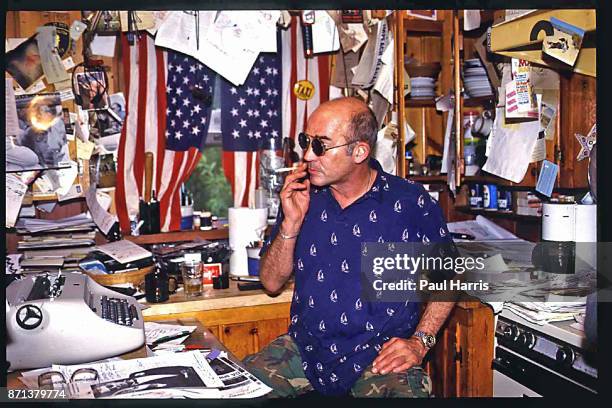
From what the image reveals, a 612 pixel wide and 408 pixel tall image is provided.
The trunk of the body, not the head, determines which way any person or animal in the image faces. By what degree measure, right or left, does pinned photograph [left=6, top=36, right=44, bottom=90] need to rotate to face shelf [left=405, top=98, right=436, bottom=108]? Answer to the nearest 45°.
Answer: approximately 90° to its left

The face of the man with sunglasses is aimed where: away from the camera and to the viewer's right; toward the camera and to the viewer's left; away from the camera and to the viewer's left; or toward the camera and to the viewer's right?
toward the camera and to the viewer's left

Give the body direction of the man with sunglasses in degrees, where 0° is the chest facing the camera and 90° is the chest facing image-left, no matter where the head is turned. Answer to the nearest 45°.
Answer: approximately 45°

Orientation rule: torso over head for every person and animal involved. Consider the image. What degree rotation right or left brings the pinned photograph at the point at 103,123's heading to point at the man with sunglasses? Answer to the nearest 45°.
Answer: approximately 45° to its left

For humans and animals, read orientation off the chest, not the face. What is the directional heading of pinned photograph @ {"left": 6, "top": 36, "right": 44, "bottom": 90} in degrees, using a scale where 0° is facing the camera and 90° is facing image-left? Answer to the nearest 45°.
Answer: approximately 0°

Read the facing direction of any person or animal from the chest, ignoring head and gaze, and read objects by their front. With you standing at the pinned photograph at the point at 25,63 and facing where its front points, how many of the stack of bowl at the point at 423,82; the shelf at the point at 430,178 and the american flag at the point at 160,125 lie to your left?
3

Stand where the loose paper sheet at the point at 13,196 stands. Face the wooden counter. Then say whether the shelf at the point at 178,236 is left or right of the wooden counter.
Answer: left

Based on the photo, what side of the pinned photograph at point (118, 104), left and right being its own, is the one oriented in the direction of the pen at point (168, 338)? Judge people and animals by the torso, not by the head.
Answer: front

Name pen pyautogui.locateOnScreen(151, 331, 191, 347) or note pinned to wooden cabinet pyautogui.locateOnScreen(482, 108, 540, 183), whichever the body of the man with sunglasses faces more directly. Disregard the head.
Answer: the pen

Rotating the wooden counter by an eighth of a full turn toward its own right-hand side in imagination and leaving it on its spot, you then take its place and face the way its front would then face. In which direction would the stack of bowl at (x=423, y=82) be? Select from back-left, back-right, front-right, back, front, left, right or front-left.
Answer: back

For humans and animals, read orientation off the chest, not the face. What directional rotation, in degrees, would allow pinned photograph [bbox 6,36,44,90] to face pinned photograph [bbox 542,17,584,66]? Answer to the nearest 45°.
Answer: approximately 45° to its left

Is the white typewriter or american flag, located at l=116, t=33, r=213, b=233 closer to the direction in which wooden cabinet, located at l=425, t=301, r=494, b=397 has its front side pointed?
the white typewriter
